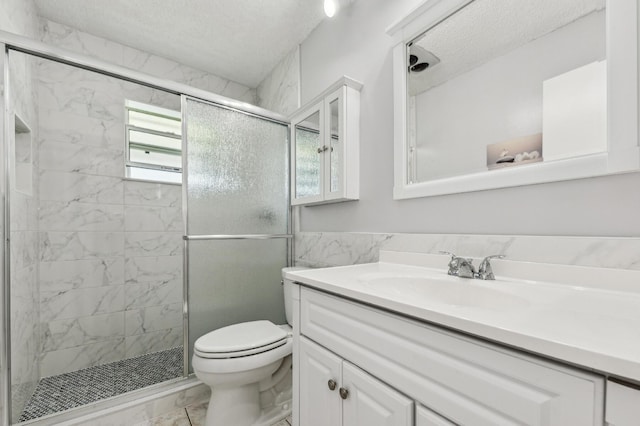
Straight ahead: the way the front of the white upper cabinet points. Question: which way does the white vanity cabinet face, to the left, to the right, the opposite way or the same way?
the same way

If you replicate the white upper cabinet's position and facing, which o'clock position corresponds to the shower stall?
The shower stall is roughly at 2 o'clock from the white upper cabinet.

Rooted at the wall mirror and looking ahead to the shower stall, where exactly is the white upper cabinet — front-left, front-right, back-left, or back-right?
front-right

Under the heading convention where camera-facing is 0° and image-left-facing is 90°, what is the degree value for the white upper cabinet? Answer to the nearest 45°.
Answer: approximately 45°

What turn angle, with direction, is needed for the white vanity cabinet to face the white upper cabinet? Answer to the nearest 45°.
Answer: approximately 90° to its right

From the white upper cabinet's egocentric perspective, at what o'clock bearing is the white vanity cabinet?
The white vanity cabinet is roughly at 10 o'clock from the white upper cabinet.

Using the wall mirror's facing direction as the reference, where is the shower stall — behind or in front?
in front

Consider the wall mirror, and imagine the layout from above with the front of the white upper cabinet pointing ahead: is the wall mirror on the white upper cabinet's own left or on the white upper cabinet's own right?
on the white upper cabinet's own left

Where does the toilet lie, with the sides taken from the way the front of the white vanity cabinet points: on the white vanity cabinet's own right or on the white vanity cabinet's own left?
on the white vanity cabinet's own right

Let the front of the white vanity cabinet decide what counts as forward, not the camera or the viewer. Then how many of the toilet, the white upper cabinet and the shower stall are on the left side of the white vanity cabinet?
0
